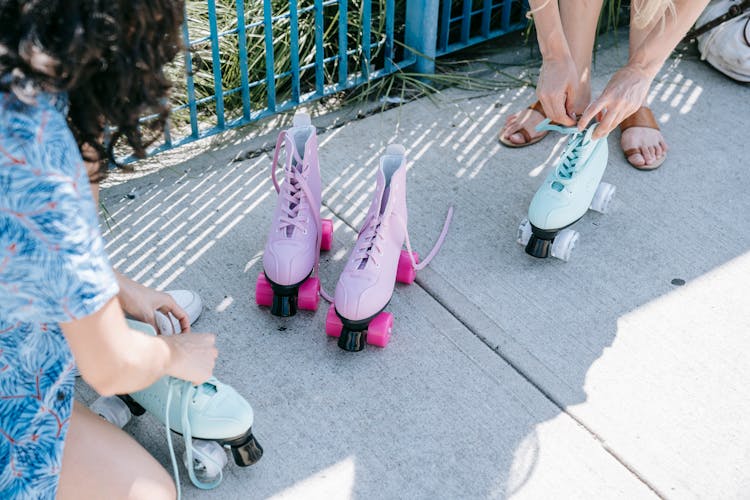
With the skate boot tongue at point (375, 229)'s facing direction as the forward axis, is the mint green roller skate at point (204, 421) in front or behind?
in front

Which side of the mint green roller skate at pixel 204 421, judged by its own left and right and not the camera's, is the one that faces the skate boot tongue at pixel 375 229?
left

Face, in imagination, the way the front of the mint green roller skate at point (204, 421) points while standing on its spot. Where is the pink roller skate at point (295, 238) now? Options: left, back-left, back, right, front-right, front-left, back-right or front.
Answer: left

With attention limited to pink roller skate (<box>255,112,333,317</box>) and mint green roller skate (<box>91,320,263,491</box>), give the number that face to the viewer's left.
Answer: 0

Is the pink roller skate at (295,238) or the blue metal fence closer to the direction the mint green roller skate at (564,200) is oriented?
the pink roller skate

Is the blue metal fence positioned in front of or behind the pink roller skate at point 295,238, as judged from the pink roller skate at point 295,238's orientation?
behind

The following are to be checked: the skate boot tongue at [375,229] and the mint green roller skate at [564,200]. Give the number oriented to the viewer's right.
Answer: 0

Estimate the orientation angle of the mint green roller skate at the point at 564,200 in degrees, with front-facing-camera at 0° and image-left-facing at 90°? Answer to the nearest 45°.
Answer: approximately 45°

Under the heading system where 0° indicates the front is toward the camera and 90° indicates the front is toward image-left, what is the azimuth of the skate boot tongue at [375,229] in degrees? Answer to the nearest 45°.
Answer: approximately 45°

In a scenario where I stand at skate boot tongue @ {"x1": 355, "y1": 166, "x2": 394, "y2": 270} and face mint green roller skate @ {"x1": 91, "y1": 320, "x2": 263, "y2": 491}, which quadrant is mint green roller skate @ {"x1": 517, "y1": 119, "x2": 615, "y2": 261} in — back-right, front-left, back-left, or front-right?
back-left

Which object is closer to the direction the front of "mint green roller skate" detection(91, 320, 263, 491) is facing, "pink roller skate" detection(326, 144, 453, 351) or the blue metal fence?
the pink roller skate

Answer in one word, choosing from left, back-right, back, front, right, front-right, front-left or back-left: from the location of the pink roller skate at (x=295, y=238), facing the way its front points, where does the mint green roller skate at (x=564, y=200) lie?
left

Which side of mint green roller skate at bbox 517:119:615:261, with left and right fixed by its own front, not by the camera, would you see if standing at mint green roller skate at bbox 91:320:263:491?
front

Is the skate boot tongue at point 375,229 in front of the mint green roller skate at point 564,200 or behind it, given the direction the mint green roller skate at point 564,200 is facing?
in front

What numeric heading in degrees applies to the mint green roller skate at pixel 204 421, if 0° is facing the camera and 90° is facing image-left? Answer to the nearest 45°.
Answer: approximately 315°
